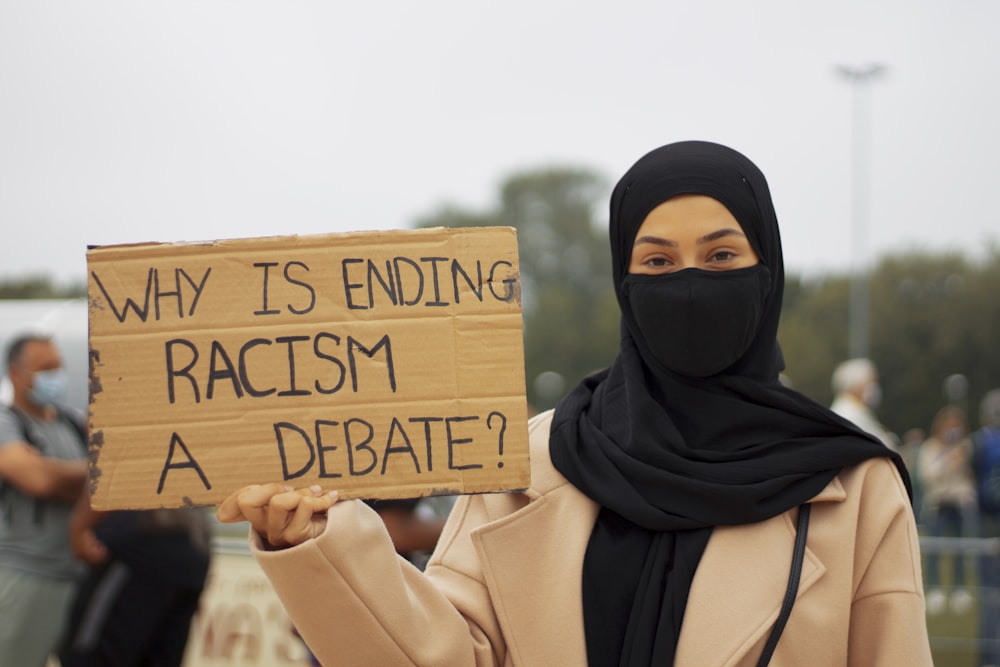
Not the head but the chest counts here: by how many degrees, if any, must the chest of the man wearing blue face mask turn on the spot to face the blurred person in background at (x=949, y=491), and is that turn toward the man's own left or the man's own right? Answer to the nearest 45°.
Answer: approximately 90° to the man's own left

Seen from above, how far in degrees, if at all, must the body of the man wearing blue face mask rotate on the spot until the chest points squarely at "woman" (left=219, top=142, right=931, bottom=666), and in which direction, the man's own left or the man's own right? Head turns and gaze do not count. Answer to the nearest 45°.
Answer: approximately 45° to the man's own right

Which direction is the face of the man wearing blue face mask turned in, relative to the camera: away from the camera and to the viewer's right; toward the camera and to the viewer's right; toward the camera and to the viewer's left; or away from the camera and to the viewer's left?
toward the camera and to the viewer's right

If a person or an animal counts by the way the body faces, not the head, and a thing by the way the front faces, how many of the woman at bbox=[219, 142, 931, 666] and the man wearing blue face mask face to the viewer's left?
0

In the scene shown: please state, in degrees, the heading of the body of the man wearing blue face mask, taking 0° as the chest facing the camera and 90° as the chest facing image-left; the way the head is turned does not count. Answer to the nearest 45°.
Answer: approximately 315°

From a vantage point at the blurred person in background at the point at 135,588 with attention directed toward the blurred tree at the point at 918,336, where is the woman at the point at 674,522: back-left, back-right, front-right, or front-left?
back-right

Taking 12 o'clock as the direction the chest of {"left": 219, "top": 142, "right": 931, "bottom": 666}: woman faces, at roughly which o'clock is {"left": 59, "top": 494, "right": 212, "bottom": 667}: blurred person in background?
The blurred person in background is roughly at 5 o'clock from the woman.

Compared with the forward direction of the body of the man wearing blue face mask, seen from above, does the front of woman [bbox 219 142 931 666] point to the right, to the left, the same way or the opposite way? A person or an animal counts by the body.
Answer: to the right

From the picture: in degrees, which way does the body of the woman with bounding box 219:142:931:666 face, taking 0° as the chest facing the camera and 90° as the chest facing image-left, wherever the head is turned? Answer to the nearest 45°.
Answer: approximately 0°

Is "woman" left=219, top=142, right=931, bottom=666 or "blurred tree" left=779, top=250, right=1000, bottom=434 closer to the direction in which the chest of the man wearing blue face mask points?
the woman

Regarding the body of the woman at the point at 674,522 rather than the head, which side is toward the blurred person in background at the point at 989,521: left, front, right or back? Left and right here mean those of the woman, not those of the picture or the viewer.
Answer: back

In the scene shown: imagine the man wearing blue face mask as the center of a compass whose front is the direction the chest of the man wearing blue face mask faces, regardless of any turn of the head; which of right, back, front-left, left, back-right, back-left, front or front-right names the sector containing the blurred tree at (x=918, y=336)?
left
